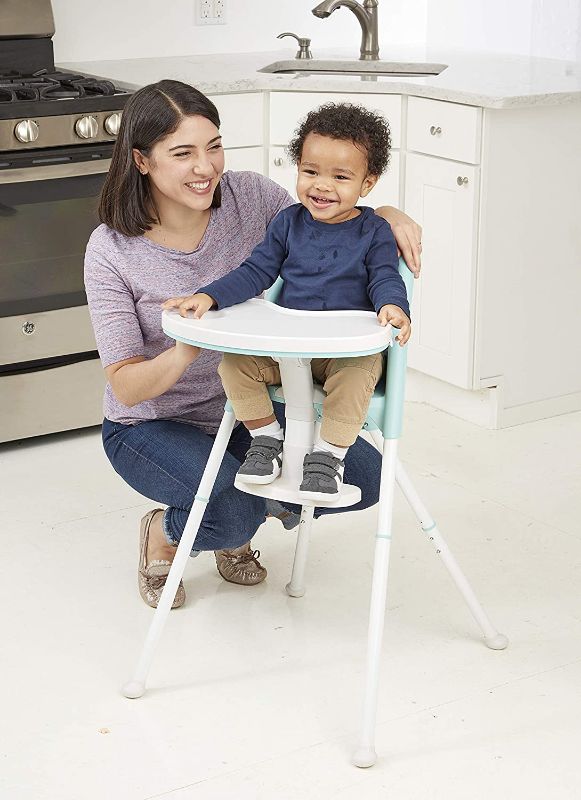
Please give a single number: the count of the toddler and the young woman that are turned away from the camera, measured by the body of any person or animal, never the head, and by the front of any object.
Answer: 0

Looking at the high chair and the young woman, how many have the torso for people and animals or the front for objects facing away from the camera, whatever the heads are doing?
0

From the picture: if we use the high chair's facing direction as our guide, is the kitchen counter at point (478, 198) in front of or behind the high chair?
behind

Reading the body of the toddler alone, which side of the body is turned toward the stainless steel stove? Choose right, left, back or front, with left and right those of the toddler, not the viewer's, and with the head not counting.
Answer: right

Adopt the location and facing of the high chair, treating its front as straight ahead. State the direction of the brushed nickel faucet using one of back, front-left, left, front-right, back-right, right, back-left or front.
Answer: back-right

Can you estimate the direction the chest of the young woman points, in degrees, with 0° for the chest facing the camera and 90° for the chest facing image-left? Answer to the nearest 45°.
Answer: approximately 315°

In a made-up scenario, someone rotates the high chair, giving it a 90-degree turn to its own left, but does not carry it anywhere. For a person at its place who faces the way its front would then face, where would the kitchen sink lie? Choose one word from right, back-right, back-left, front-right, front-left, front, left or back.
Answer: back-left

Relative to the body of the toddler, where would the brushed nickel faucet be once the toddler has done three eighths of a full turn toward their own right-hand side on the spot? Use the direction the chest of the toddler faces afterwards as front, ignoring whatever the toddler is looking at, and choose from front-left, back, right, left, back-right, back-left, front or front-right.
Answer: front

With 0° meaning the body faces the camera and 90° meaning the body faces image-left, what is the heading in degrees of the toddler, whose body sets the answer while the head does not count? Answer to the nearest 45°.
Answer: approximately 45°

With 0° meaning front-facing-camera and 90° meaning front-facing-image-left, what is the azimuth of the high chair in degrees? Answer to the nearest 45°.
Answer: approximately 45°

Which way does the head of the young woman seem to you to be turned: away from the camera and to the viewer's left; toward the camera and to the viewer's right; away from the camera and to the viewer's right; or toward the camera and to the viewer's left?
toward the camera and to the viewer's right
